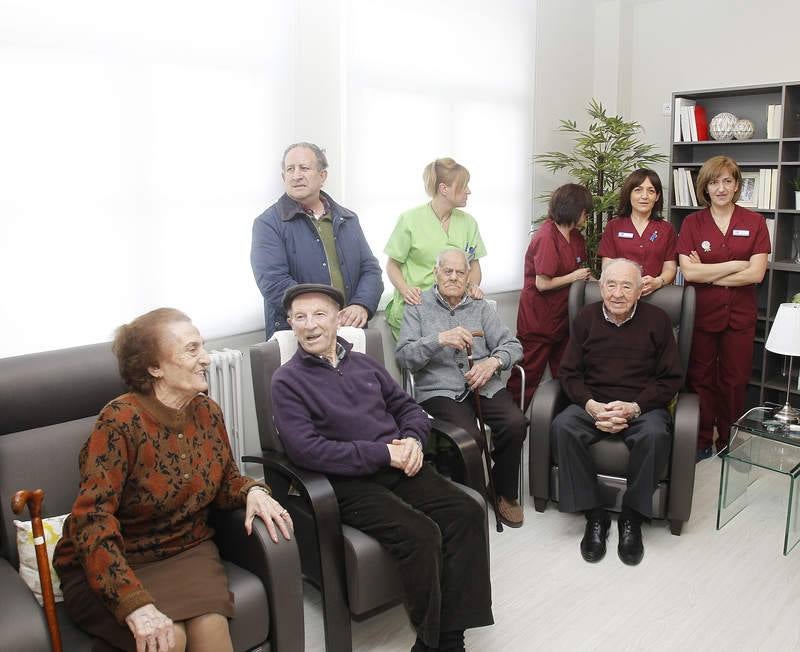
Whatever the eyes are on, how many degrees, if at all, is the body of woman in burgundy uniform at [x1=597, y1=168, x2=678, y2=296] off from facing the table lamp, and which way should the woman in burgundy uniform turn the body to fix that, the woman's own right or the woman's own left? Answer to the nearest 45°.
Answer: approximately 45° to the woman's own left

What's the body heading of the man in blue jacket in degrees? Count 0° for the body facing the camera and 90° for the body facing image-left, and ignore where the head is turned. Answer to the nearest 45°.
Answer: approximately 315°

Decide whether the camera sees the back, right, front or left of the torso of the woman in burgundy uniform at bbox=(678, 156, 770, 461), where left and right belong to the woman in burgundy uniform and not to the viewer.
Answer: front

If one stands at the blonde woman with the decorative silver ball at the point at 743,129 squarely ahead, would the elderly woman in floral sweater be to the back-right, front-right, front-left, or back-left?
back-right

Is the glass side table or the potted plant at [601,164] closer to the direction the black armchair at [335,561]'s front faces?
the glass side table

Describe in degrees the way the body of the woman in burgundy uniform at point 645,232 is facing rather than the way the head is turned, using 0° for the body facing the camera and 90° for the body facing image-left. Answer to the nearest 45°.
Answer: approximately 0°

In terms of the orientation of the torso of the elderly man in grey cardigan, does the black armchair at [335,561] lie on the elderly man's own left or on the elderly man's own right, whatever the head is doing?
on the elderly man's own right

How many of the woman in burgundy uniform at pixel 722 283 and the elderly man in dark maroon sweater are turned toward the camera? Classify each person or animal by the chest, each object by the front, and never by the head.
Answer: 2

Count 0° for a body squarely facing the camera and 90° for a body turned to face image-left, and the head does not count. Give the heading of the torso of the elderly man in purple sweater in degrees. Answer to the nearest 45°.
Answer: approximately 315°

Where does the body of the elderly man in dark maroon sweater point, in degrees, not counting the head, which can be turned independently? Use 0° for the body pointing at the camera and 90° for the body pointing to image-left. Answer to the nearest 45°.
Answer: approximately 0°

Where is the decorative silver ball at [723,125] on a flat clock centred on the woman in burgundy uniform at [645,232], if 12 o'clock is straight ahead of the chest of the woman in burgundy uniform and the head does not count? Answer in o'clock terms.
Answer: The decorative silver ball is roughly at 7 o'clock from the woman in burgundy uniform.

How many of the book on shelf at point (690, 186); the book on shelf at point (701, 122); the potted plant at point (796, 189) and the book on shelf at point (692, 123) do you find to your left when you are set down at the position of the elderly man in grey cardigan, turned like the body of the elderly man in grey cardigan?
4

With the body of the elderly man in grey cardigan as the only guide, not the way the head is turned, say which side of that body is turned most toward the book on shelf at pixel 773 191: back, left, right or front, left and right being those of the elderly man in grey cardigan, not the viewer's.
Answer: left

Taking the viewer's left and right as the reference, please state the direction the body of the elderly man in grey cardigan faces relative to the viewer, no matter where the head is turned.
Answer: facing the viewer and to the right of the viewer

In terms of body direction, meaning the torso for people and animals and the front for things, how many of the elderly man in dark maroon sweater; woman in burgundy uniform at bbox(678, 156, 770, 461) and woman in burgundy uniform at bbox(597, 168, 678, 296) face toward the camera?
3
